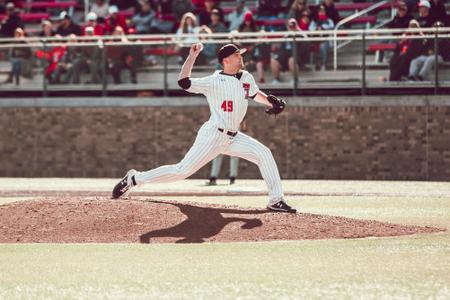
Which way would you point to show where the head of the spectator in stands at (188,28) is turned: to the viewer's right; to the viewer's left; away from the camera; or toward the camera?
toward the camera

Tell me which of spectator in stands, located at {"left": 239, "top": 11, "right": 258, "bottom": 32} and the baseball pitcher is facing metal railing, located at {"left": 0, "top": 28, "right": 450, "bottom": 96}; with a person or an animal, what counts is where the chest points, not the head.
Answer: the spectator in stands

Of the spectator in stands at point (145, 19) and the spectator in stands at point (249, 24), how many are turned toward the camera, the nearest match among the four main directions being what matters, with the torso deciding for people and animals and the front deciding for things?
2

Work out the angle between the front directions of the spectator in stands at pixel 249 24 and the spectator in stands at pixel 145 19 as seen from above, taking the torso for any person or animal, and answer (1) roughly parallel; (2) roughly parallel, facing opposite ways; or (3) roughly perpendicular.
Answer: roughly parallel

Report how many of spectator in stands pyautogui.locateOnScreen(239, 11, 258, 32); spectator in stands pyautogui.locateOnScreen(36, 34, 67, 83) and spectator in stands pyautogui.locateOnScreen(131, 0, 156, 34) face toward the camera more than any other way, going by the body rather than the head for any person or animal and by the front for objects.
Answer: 3

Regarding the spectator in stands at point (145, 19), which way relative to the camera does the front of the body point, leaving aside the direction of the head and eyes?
toward the camera

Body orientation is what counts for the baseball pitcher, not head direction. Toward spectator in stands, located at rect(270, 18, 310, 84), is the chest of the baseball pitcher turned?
no

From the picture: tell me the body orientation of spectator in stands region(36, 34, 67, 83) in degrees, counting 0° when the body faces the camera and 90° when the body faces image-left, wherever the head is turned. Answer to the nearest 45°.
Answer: approximately 0°

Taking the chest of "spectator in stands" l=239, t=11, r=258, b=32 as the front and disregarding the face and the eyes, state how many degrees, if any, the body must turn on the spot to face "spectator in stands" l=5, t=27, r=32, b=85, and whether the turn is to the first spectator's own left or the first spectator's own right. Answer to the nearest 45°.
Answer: approximately 90° to the first spectator's own right

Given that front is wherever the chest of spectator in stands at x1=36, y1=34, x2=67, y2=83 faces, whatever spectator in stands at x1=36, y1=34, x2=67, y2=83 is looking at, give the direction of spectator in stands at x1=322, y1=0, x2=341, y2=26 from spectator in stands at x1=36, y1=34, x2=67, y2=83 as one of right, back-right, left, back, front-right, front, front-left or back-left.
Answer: left

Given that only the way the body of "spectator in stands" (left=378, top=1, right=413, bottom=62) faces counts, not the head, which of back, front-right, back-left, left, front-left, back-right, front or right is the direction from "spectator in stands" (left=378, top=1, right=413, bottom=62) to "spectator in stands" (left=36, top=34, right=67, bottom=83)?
front-right

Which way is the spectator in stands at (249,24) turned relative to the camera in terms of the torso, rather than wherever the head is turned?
toward the camera

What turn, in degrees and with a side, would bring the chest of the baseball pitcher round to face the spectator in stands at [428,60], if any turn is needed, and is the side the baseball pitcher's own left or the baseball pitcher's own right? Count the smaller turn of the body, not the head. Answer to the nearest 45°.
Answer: approximately 90° to the baseball pitcher's own left

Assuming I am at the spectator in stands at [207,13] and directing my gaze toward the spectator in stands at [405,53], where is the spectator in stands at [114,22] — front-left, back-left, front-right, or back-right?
back-right

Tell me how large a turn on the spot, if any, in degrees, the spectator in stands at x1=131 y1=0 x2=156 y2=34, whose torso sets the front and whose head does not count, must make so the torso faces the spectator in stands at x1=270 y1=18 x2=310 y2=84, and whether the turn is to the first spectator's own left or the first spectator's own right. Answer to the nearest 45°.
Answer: approximately 45° to the first spectator's own left

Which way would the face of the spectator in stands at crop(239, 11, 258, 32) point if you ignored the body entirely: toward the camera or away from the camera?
toward the camera

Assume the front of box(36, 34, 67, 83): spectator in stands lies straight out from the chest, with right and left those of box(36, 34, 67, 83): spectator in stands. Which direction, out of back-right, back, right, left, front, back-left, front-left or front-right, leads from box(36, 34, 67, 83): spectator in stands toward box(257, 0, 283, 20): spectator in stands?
left
